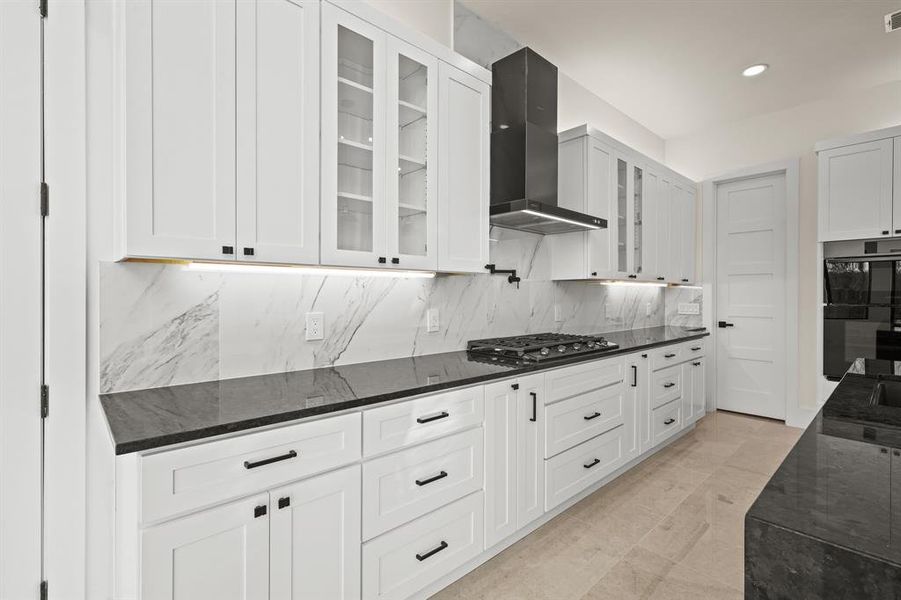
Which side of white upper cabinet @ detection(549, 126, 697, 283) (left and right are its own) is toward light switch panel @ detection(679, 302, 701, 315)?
left

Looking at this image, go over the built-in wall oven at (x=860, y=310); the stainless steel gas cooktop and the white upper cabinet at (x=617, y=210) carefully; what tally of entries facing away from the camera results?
0

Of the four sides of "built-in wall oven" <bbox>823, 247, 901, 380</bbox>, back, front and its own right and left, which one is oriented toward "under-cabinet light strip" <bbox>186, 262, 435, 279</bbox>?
front

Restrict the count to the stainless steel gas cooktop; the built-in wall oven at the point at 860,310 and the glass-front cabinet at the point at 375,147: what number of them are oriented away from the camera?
0

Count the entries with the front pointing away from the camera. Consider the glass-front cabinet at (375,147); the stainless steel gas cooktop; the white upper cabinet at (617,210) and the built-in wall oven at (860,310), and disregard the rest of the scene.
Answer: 0

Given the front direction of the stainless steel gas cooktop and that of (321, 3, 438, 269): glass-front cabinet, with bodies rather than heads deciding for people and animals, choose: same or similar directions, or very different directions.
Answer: same or similar directions

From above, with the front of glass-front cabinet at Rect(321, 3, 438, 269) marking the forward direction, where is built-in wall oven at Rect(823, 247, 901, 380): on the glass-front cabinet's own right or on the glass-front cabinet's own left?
on the glass-front cabinet's own left

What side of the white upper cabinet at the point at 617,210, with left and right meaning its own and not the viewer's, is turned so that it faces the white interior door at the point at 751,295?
left

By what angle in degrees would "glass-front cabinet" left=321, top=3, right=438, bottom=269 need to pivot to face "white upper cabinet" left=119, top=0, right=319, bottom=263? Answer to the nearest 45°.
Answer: approximately 90° to its right

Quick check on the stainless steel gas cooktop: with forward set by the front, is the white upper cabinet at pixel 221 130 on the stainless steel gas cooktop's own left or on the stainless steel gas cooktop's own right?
on the stainless steel gas cooktop's own right

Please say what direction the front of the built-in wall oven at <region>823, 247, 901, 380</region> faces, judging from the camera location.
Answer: facing the viewer

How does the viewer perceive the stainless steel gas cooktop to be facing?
facing the viewer and to the right of the viewer

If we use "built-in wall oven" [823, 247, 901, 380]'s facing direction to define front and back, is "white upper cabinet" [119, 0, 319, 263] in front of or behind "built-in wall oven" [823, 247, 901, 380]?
in front

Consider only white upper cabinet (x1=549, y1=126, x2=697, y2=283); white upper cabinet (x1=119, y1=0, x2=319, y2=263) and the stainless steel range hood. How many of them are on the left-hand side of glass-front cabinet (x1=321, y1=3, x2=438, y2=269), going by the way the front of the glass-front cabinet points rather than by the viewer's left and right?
2

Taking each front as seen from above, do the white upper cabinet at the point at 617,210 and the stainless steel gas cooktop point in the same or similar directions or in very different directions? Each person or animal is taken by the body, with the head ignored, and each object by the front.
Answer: same or similar directions
